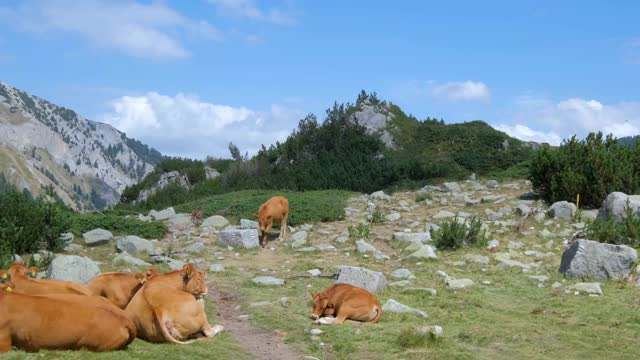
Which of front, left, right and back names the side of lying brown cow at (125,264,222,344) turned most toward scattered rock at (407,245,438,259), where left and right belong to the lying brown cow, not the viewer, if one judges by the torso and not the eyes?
front

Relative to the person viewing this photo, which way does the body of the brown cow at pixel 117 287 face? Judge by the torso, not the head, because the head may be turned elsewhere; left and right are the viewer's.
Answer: facing to the right of the viewer

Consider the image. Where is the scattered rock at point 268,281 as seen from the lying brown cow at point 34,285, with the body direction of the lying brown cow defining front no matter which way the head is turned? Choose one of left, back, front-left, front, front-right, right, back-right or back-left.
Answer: back-right

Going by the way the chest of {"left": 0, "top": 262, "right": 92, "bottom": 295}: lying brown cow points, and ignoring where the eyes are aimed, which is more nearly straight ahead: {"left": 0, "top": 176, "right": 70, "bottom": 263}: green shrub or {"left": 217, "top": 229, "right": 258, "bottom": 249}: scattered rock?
the green shrub

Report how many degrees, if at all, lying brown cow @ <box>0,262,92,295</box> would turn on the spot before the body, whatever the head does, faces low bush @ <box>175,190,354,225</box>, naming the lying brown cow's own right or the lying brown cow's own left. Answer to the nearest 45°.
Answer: approximately 135° to the lying brown cow's own right

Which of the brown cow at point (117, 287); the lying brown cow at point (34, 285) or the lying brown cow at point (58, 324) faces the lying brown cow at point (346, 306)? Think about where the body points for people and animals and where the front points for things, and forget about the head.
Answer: the brown cow

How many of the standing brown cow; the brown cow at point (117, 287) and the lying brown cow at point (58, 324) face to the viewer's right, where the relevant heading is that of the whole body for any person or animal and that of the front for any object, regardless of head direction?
1

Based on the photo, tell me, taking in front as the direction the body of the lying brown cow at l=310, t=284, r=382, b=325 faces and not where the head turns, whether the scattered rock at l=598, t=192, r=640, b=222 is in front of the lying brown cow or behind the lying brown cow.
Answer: behind

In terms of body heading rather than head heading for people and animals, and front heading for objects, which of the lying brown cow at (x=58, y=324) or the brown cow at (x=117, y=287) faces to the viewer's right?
the brown cow

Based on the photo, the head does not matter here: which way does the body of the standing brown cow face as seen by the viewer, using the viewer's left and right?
facing the viewer and to the left of the viewer

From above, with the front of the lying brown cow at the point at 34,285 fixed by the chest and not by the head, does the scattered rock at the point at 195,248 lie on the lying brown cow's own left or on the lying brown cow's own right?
on the lying brown cow's own right

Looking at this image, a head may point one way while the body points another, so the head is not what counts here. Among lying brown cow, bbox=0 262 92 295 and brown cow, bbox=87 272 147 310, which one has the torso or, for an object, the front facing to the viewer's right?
the brown cow

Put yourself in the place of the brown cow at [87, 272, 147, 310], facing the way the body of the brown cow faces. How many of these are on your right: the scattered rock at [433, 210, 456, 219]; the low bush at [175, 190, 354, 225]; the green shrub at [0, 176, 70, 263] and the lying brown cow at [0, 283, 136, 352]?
1

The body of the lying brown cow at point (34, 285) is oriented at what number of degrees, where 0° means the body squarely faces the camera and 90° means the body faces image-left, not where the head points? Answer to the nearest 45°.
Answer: approximately 90°

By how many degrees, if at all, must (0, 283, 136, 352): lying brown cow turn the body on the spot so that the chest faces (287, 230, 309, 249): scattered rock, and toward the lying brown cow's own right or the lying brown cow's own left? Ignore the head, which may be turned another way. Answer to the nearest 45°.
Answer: approximately 135° to the lying brown cow's own right

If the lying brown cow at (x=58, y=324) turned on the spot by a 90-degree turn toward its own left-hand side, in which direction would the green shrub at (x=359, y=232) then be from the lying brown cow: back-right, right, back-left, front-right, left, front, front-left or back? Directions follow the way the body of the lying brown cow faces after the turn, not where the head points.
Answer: back-left
